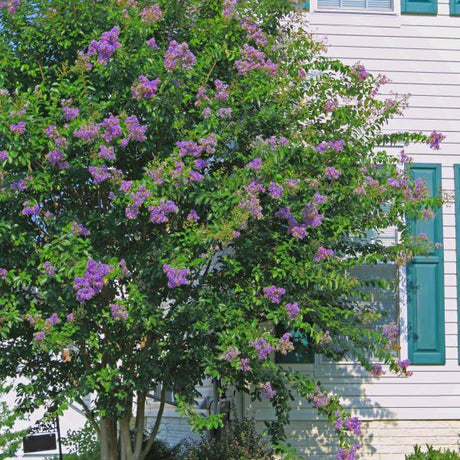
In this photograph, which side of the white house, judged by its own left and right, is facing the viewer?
front

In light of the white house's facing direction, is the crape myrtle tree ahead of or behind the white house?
ahead

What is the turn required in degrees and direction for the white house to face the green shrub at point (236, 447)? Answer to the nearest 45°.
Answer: approximately 45° to its right
